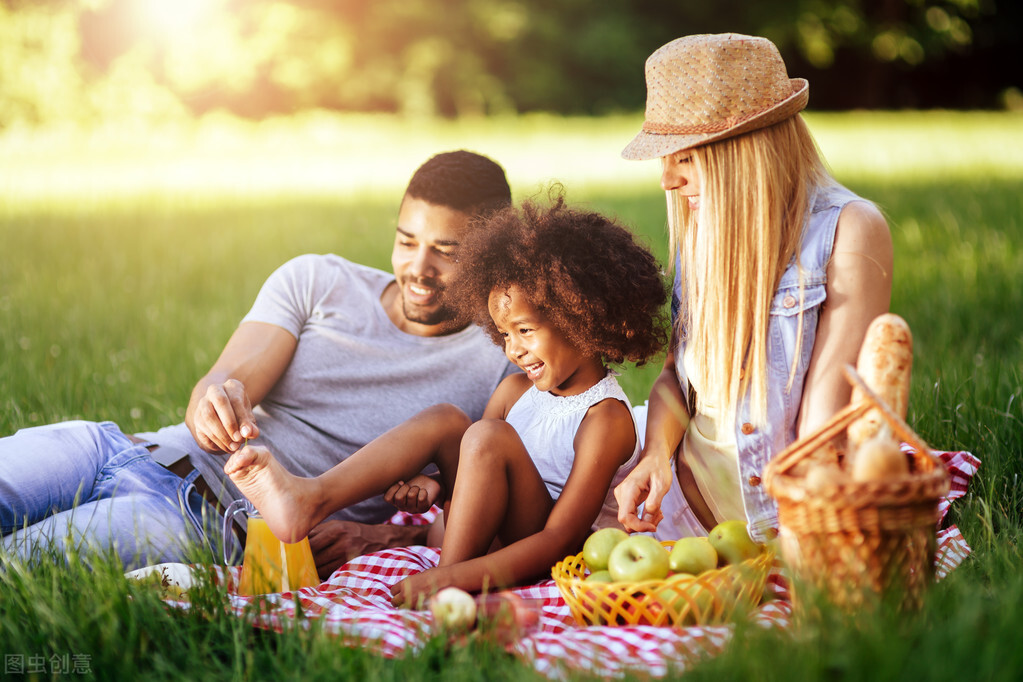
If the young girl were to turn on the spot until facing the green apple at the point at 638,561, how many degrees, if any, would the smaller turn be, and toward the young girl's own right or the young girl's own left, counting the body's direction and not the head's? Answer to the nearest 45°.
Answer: approximately 45° to the young girl's own left

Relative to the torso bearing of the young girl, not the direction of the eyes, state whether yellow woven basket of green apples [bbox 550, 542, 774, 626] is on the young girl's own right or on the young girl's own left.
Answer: on the young girl's own left

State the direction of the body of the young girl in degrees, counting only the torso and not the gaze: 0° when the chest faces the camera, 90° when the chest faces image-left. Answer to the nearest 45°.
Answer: approximately 45°

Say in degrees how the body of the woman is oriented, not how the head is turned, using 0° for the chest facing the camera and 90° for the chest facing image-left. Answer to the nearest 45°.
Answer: approximately 45°

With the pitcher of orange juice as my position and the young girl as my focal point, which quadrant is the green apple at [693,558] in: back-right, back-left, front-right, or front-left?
front-right

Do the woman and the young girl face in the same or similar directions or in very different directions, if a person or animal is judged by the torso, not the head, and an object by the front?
same or similar directions

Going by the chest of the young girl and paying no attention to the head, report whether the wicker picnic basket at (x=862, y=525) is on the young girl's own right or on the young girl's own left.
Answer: on the young girl's own left

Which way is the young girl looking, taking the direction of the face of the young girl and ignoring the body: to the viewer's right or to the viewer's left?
to the viewer's left

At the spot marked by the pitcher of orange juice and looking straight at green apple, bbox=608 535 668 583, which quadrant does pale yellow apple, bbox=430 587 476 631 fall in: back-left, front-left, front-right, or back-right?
front-right

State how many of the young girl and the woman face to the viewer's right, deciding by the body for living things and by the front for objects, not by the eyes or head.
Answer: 0
